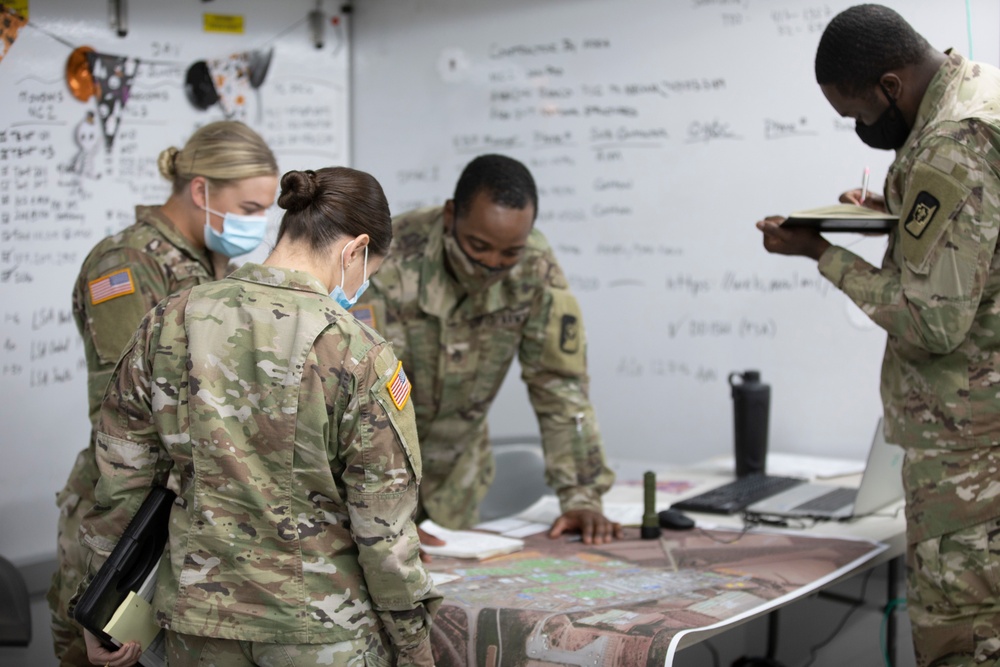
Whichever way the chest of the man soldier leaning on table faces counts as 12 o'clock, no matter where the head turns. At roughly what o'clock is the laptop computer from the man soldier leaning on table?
The laptop computer is roughly at 9 o'clock from the man soldier leaning on table.

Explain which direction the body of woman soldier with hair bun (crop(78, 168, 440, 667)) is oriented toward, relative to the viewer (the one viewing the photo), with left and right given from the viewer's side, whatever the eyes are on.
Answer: facing away from the viewer and to the right of the viewer

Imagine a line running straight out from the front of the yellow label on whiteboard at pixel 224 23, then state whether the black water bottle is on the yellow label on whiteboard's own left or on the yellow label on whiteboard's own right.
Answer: on the yellow label on whiteboard's own left

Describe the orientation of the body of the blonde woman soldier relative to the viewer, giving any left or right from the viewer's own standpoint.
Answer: facing to the right of the viewer

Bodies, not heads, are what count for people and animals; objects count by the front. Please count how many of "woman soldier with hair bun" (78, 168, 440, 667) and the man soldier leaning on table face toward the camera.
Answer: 1

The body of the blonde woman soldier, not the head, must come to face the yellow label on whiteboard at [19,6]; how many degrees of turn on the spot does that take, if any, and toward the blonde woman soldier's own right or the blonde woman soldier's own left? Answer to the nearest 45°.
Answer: approximately 90° to the blonde woman soldier's own left

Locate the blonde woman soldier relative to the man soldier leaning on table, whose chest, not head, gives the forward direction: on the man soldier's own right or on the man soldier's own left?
on the man soldier's own right

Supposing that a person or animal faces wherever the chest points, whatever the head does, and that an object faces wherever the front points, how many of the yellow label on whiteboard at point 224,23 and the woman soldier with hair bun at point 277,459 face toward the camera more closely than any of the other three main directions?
1

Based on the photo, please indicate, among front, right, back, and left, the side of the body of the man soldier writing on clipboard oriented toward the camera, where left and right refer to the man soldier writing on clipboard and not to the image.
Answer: left

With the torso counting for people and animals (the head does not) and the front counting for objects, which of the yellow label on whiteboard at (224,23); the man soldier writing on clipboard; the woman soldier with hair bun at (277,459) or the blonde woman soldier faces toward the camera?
the yellow label on whiteboard
